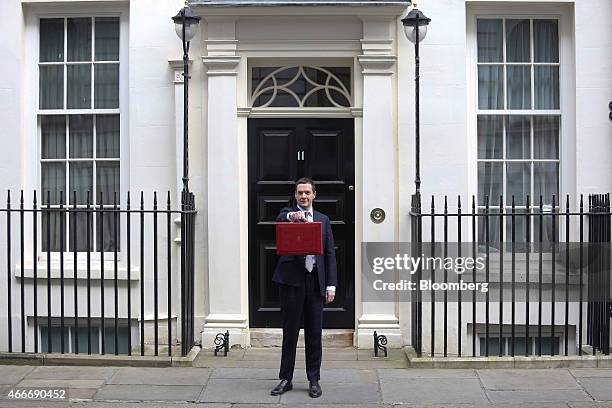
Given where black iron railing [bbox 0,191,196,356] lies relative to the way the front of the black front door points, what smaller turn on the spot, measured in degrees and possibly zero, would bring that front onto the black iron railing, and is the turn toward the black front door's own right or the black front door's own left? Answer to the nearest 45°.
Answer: approximately 90° to the black front door's own right

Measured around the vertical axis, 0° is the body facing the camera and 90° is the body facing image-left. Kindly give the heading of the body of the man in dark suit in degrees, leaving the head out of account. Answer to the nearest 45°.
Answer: approximately 0°

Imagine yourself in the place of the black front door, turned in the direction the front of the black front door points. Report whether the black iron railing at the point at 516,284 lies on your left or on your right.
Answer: on your left

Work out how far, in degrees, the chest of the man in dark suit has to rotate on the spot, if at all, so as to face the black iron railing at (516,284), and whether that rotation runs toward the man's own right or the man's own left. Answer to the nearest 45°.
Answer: approximately 135° to the man's own left

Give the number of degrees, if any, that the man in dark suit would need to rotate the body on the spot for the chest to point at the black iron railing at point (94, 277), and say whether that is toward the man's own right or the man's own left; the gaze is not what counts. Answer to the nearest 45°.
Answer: approximately 135° to the man's own right

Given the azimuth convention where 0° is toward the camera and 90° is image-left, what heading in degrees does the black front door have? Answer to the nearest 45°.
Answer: approximately 0°

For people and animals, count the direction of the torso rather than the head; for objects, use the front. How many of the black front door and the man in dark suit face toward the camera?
2

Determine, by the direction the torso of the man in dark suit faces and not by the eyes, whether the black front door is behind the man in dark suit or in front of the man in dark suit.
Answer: behind
